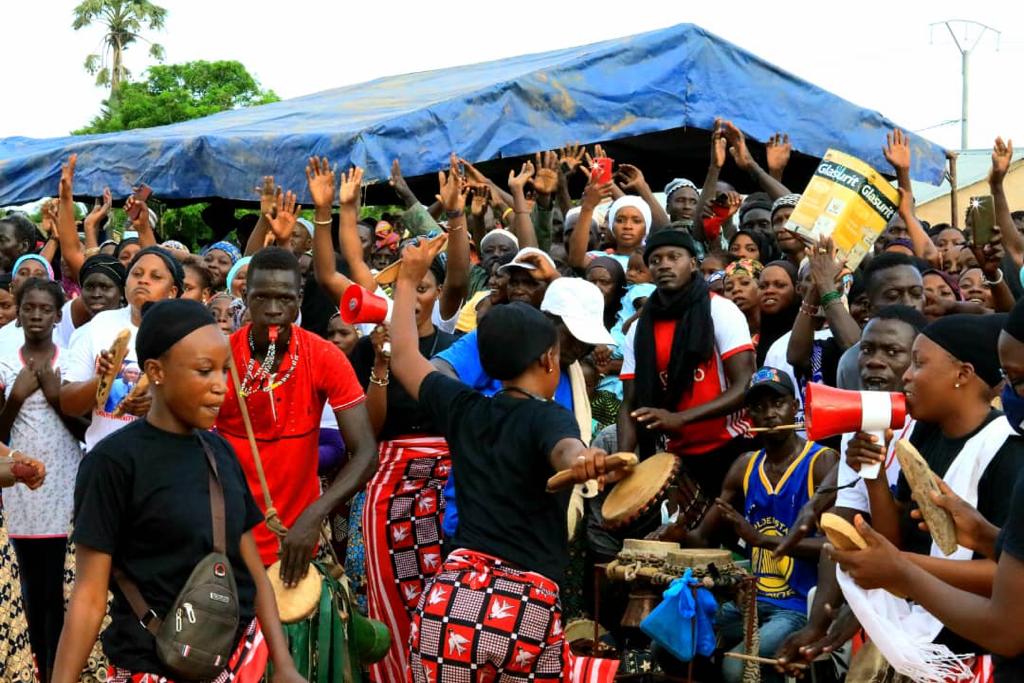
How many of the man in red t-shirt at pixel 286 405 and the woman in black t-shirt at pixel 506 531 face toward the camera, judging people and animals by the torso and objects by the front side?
1

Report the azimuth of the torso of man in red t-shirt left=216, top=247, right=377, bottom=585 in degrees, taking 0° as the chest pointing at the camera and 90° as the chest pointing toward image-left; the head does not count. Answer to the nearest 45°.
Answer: approximately 0°

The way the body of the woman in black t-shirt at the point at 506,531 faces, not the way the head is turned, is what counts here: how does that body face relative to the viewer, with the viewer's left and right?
facing away from the viewer and to the right of the viewer

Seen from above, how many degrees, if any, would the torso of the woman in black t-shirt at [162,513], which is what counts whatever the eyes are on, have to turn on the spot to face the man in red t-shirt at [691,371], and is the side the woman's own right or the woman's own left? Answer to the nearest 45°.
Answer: approximately 90° to the woman's own left

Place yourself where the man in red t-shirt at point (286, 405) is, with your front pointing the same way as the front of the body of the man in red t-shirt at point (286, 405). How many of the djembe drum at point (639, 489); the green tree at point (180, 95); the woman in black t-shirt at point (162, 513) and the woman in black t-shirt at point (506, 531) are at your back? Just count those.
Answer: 1

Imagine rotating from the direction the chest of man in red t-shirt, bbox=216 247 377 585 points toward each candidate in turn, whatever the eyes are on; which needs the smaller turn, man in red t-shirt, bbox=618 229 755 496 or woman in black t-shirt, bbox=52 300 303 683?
the woman in black t-shirt

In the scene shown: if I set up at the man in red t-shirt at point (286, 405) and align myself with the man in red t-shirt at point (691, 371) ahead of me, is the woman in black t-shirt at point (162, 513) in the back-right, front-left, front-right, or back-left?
back-right

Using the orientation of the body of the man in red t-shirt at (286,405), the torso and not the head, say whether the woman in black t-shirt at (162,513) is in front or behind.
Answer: in front

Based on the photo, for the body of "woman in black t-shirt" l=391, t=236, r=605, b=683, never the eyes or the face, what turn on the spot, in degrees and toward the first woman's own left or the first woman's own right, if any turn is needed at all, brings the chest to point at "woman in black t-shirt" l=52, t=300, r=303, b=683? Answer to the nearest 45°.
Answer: approximately 180°

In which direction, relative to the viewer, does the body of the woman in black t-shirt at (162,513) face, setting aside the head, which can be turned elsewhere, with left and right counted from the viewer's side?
facing the viewer and to the right of the viewer

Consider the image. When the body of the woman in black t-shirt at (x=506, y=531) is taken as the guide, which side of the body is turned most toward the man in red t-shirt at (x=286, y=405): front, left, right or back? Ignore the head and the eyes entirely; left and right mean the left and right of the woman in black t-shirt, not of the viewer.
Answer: left

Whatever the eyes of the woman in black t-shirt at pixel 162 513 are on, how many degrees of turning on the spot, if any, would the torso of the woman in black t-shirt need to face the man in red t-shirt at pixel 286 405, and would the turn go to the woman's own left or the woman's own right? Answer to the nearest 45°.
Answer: approximately 135° to the woman's own left

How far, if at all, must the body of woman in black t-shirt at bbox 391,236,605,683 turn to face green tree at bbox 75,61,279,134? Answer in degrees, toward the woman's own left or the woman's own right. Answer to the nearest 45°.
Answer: approximately 45° to the woman's own left

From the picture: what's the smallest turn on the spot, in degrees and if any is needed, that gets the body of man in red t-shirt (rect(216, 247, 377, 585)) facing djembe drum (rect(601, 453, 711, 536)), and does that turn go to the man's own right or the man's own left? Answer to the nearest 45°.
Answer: approximately 45° to the man's own left
